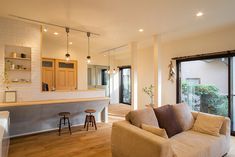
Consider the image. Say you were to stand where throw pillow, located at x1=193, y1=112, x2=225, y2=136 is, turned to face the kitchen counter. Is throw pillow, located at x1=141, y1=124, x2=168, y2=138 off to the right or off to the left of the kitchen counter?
left

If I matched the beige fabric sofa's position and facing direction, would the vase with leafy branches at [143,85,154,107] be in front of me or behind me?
behind

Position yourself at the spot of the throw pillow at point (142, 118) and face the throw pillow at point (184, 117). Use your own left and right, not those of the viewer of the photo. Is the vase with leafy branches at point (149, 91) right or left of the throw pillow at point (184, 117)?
left

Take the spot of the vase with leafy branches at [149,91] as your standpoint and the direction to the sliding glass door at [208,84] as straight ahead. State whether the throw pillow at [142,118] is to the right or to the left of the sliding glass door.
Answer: right
